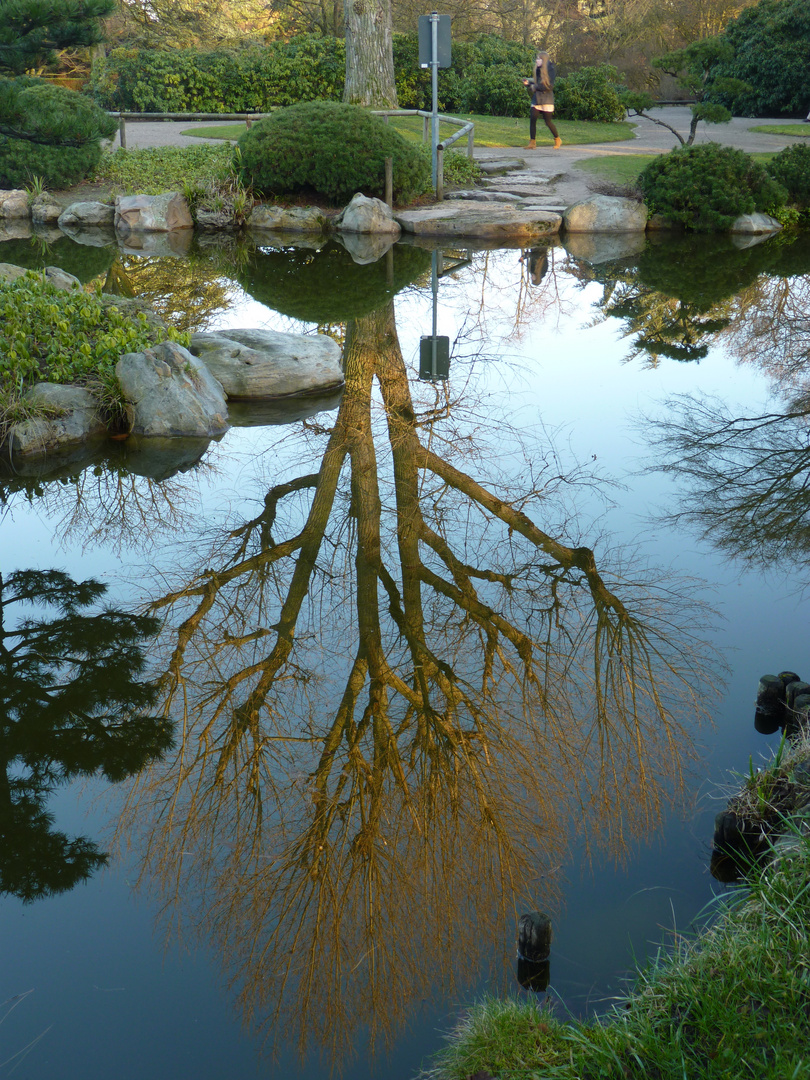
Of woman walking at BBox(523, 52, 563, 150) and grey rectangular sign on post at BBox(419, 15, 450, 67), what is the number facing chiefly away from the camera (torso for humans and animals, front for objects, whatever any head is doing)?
1

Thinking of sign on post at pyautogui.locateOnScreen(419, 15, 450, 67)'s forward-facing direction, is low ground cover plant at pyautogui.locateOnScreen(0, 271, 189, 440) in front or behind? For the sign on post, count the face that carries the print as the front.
behind

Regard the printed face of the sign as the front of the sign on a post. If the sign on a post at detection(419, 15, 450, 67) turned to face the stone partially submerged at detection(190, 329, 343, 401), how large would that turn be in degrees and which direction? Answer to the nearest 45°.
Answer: approximately 180°

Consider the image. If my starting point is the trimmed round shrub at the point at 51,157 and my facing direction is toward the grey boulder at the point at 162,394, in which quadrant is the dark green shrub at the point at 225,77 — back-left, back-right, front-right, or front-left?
back-left

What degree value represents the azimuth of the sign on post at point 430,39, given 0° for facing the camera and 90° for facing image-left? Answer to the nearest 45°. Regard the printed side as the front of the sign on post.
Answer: approximately 180°

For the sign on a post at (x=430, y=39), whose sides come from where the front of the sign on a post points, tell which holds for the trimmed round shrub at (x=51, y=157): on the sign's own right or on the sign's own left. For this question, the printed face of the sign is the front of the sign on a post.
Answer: on the sign's own left

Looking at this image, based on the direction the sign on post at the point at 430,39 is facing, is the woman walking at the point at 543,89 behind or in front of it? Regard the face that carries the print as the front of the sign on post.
in front
